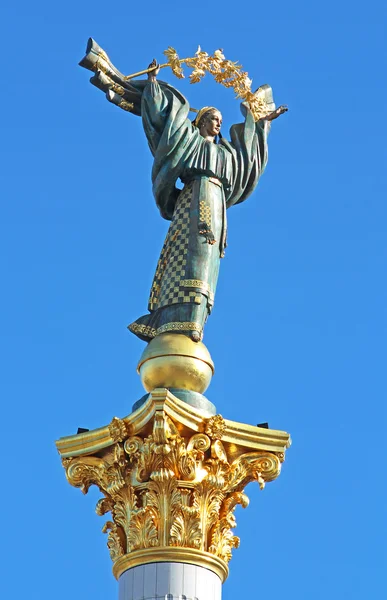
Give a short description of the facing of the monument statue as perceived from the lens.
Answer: facing the viewer and to the right of the viewer
